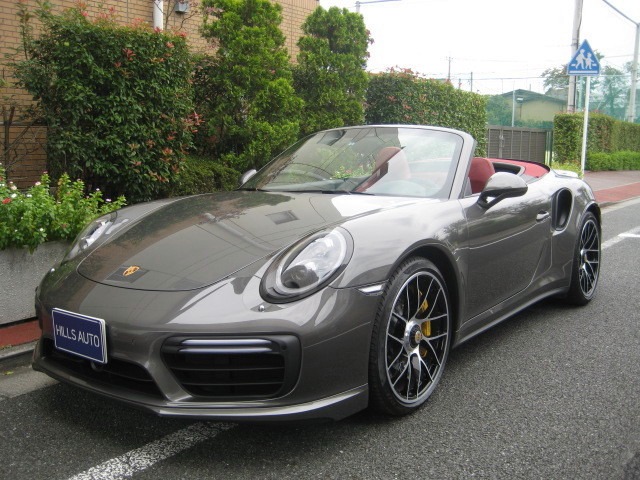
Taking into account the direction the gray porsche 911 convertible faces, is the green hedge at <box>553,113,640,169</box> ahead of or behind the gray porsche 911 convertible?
behind

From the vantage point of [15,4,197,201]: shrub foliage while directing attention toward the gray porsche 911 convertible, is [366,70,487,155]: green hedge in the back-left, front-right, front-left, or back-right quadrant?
back-left

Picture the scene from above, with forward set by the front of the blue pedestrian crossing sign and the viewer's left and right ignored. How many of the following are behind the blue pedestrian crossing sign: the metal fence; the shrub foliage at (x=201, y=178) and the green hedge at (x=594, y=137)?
2

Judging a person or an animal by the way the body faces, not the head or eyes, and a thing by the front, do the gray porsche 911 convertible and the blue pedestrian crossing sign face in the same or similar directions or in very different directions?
same or similar directions

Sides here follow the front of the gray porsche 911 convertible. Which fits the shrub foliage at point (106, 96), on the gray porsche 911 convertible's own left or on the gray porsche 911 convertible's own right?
on the gray porsche 911 convertible's own right

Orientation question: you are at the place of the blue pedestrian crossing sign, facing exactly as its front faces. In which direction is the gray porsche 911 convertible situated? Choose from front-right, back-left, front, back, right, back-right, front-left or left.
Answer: front

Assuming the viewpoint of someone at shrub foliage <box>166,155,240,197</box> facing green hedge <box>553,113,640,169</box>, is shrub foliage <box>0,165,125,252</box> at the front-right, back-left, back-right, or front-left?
back-right

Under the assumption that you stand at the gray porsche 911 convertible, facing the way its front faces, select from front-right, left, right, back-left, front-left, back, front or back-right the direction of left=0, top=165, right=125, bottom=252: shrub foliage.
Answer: right

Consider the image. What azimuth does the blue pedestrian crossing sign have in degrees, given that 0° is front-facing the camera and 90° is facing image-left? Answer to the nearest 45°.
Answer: approximately 0°

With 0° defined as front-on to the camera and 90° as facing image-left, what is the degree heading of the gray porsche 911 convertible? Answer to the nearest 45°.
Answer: approximately 45°

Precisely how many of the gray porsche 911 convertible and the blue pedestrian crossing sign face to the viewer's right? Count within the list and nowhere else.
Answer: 0

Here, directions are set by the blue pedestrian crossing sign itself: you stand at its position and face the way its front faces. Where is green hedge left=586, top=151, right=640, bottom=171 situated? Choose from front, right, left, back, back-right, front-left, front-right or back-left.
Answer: back

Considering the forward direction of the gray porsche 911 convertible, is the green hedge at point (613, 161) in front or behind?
behind

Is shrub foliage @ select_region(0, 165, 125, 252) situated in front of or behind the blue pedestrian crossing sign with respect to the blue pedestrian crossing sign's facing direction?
in front

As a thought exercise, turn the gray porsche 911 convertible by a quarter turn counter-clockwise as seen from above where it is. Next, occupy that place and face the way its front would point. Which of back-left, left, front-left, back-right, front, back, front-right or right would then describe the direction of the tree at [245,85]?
back-left
